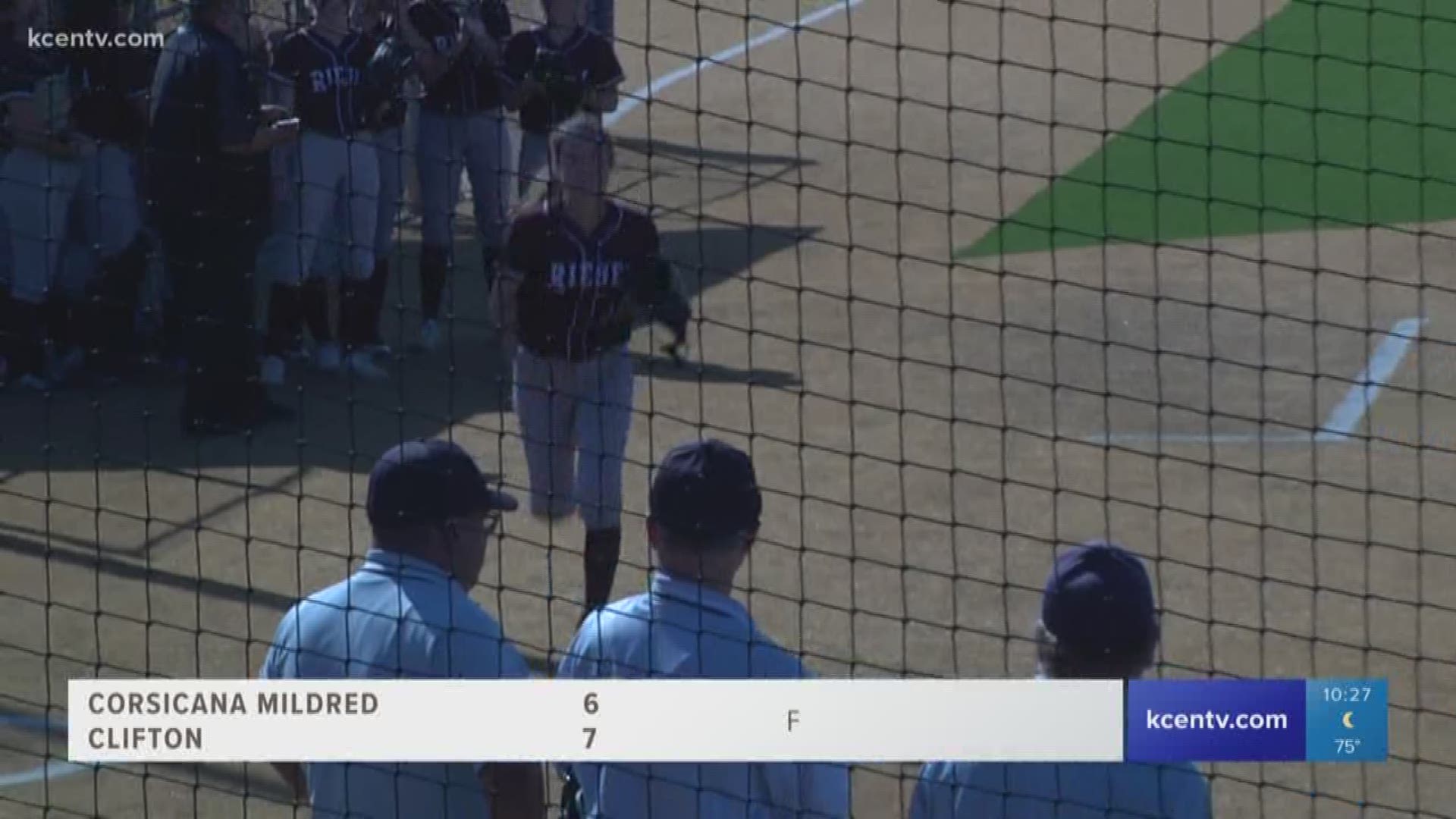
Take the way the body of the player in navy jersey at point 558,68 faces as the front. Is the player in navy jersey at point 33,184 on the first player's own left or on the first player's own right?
on the first player's own right

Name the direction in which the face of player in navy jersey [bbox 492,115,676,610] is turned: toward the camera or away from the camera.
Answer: toward the camera

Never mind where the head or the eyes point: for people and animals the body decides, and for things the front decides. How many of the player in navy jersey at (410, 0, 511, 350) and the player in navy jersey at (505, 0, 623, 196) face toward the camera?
2

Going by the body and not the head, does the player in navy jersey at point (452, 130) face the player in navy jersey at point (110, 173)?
no

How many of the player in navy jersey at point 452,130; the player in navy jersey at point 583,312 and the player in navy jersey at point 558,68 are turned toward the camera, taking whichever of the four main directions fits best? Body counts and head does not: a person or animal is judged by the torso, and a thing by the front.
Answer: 3

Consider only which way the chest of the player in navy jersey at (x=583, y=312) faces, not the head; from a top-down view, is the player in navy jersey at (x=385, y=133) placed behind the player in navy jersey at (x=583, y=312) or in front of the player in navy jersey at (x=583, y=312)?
behind

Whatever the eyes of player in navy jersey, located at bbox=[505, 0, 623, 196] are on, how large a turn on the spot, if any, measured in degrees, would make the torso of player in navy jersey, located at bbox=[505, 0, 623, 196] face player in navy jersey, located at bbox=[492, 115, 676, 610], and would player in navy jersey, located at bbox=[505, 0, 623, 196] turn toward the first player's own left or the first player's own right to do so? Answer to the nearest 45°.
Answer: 0° — they already face them

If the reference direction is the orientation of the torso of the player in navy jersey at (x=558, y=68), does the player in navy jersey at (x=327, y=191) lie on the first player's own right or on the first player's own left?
on the first player's own right

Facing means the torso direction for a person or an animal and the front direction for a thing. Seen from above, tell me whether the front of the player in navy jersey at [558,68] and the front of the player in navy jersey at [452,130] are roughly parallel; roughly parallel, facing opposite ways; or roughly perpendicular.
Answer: roughly parallel

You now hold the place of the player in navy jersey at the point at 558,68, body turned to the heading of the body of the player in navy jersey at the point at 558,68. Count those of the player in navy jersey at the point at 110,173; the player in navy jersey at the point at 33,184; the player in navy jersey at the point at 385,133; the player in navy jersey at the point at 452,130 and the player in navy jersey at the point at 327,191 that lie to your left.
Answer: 0

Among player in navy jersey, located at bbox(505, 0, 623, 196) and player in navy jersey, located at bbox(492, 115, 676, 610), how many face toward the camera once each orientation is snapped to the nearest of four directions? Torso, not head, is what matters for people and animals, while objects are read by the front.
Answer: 2

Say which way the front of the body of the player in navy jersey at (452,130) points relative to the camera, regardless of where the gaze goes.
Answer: toward the camera

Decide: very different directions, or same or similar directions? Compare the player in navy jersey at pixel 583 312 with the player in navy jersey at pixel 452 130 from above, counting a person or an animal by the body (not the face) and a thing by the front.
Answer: same or similar directions

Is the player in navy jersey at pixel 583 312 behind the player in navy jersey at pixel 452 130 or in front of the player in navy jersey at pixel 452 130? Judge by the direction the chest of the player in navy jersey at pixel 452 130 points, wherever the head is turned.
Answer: in front

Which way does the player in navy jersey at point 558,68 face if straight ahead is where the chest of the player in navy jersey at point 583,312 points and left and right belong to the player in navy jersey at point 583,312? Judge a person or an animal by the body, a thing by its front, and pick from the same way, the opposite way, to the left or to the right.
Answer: the same way

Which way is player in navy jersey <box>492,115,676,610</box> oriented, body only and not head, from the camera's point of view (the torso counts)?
toward the camera
